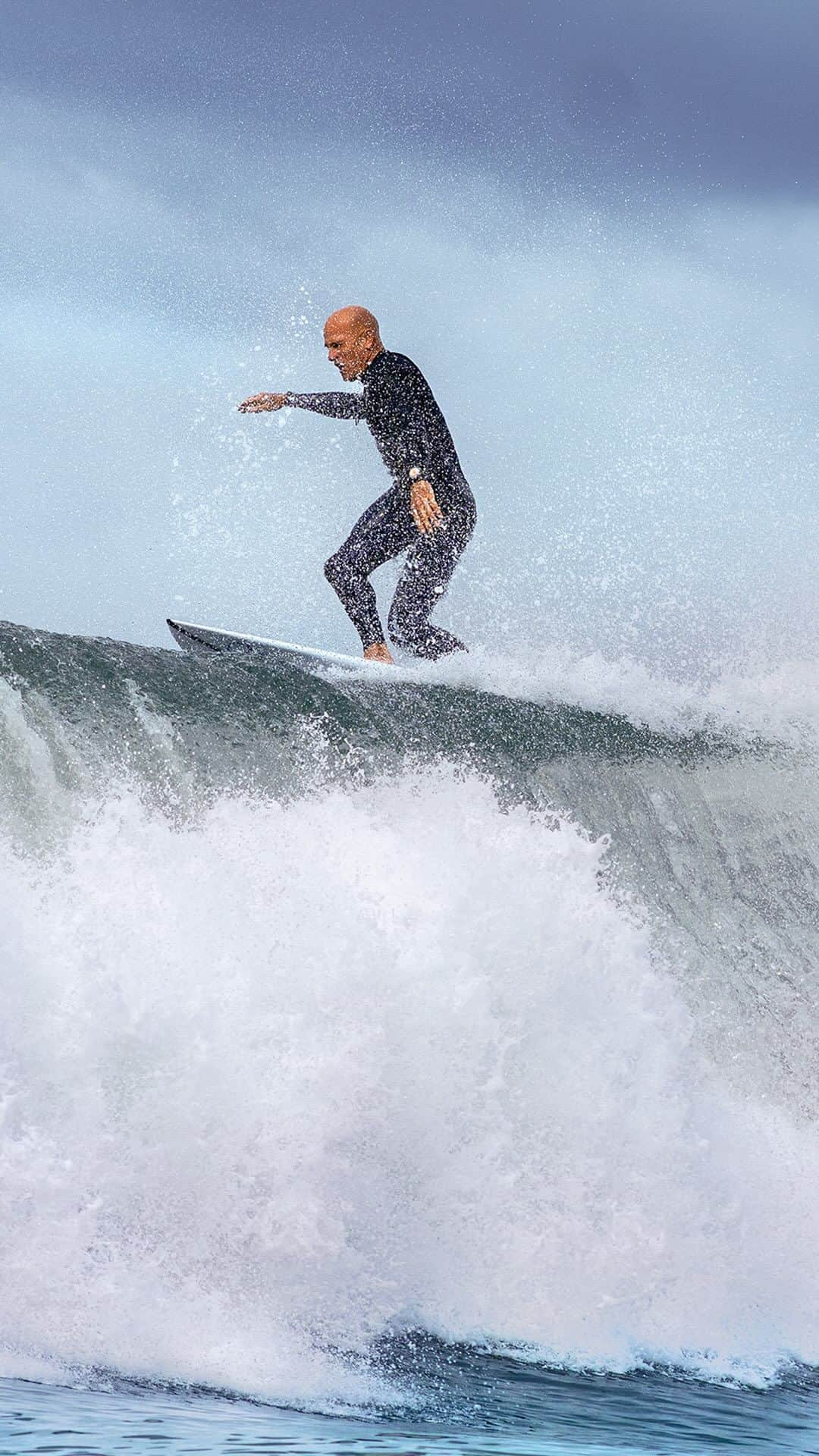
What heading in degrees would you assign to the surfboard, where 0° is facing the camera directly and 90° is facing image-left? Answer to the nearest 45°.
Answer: approximately 90°

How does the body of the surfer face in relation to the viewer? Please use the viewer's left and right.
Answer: facing to the left of the viewer
